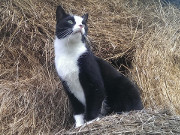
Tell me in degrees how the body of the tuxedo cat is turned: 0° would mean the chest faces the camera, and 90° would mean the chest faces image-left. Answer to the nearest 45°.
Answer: approximately 45°
